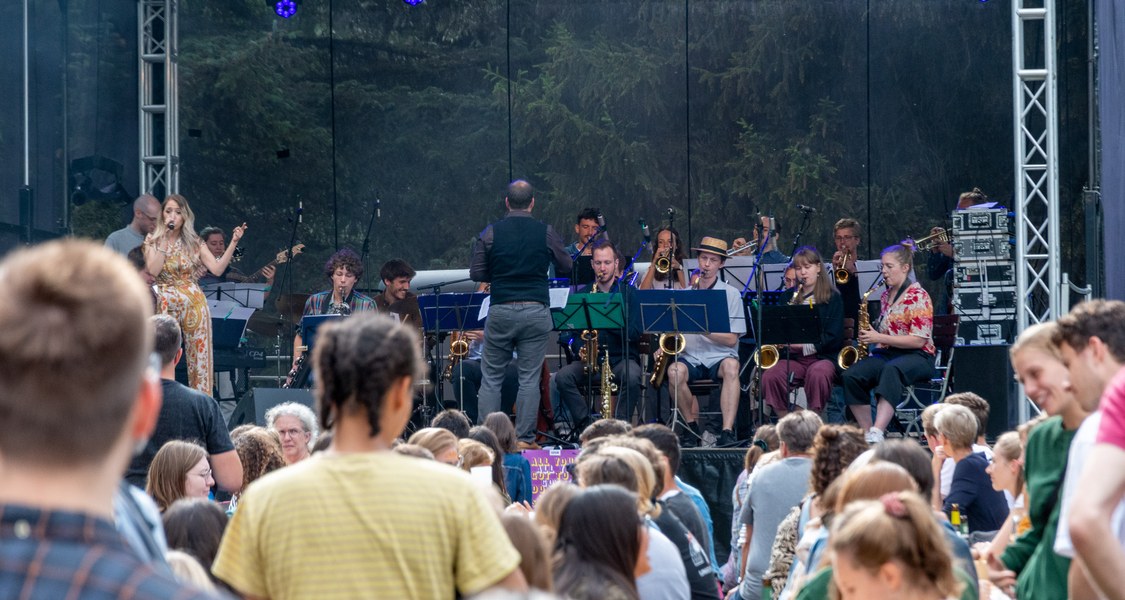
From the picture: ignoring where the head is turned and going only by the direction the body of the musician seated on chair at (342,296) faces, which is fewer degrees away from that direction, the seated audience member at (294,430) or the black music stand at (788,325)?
the seated audience member

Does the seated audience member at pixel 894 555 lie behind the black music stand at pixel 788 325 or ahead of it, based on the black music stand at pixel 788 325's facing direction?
behind

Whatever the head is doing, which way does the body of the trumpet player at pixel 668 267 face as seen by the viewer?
toward the camera

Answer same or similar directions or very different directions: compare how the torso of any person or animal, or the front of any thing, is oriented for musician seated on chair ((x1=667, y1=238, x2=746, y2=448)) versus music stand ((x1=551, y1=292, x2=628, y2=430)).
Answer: very different directions

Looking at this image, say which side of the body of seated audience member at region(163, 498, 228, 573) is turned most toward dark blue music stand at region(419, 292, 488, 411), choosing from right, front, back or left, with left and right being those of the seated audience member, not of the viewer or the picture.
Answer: front

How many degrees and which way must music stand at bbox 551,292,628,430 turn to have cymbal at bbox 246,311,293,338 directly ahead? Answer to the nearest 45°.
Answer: approximately 45° to its left

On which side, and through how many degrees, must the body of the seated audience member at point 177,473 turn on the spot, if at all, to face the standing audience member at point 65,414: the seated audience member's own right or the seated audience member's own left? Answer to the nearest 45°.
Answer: approximately 90° to the seated audience member's own right

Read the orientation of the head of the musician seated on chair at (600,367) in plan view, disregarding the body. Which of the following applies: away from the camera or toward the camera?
toward the camera

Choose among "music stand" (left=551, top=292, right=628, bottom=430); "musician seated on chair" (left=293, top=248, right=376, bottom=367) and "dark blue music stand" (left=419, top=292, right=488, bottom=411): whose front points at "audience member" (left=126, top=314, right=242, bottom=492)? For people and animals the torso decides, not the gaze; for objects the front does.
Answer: the musician seated on chair

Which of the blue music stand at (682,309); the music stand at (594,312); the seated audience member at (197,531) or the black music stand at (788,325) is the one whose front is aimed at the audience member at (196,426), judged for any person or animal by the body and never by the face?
the seated audience member at (197,531)

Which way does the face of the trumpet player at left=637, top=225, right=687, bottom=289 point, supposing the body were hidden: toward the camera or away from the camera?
toward the camera

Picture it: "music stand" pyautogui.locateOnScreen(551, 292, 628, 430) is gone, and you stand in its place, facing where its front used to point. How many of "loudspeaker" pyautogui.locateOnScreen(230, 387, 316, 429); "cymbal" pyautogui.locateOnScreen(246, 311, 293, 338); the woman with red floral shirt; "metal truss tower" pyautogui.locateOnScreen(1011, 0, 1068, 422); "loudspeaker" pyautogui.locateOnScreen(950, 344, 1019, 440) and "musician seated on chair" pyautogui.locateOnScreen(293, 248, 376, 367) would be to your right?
3

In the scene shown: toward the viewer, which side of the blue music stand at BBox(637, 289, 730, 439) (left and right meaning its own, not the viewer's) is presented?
back

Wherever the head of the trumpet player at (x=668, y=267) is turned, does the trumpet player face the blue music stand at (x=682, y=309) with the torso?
yes

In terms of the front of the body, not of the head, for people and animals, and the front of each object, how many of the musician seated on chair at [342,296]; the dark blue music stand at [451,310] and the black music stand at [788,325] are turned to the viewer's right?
0

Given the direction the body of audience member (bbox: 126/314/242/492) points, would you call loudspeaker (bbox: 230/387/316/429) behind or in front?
in front

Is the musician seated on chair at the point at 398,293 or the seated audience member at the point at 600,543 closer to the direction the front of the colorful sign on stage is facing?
the seated audience member
